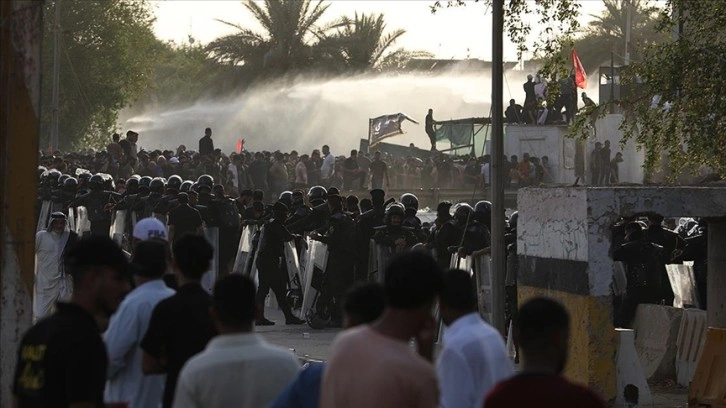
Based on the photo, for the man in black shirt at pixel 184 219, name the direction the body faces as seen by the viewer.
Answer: away from the camera

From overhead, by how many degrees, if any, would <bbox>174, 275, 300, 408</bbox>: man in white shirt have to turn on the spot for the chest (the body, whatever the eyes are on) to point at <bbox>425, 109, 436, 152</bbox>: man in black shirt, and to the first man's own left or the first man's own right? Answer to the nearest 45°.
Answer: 0° — they already face them

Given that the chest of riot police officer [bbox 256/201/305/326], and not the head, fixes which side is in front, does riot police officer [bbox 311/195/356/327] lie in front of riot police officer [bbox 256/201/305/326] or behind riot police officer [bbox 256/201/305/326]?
in front

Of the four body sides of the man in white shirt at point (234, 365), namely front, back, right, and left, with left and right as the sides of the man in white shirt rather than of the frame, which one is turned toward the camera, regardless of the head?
back

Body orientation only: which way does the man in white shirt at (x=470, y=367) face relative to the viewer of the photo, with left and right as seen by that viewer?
facing away from the viewer and to the left of the viewer

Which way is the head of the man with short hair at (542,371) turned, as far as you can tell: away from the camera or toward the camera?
away from the camera

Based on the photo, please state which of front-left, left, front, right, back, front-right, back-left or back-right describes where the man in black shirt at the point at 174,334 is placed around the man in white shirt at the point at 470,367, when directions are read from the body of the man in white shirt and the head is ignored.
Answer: front-left

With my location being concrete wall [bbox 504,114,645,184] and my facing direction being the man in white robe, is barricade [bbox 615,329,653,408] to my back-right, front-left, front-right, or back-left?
front-left

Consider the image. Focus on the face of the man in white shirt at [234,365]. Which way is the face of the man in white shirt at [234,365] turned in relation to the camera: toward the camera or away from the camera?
away from the camera

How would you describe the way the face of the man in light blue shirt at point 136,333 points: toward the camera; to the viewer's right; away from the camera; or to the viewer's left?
away from the camera
